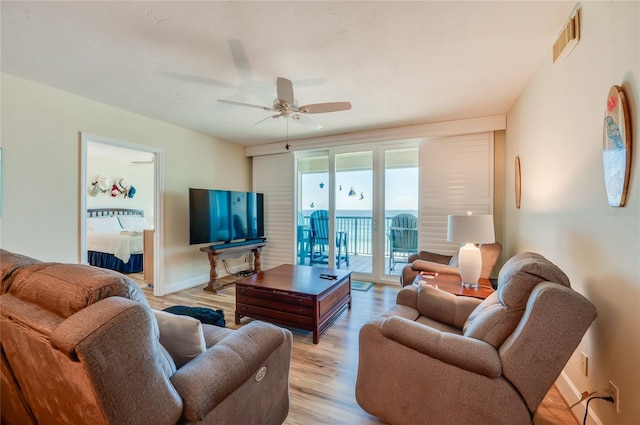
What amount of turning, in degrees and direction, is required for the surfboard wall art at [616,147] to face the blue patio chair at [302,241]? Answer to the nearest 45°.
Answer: approximately 45° to its right

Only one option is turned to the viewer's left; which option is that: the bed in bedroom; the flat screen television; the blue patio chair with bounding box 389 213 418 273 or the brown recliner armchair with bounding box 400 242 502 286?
the brown recliner armchair

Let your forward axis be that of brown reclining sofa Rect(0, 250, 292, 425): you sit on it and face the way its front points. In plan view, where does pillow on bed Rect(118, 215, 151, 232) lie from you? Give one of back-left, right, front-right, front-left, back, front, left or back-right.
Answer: front-left

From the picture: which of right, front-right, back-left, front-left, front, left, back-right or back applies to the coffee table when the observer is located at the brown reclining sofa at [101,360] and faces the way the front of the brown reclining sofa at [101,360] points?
front

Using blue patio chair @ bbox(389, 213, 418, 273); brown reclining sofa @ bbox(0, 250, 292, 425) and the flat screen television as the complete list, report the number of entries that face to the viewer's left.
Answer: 0

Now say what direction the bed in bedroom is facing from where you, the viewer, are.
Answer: facing the viewer

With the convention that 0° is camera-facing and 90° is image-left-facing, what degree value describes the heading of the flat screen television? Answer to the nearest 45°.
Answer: approximately 315°

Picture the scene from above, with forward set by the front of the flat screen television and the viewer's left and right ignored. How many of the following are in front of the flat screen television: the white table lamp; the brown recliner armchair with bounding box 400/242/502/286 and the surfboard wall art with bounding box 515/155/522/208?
3

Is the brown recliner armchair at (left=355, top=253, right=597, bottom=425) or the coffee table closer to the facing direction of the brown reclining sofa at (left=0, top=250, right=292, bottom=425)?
the coffee table

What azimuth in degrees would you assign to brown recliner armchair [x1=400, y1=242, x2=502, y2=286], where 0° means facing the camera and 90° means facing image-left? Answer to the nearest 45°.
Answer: approximately 90°

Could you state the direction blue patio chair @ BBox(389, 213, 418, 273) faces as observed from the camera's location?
facing away from the viewer

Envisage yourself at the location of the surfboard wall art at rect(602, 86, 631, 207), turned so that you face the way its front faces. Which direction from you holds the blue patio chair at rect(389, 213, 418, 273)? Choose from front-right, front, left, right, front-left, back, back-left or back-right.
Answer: right

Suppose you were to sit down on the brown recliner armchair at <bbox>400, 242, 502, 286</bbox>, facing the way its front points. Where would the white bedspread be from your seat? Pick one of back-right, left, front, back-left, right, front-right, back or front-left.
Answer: front

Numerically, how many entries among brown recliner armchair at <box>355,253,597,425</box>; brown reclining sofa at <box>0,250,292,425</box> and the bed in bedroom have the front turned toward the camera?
1

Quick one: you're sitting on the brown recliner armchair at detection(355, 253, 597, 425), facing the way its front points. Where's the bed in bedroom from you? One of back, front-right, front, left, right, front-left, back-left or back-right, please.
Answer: front

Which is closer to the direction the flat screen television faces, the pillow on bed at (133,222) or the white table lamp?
the white table lamp

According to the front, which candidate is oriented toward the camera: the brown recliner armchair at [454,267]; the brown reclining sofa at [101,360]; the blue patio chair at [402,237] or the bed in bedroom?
the bed in bedroom

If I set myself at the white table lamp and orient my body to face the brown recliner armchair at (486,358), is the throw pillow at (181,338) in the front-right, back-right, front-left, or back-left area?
front-right
